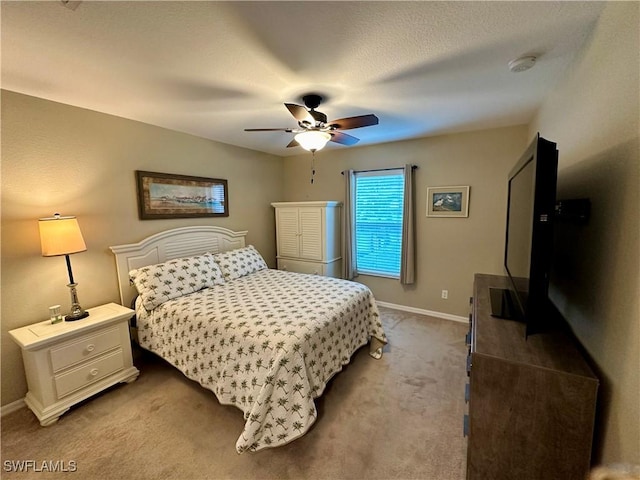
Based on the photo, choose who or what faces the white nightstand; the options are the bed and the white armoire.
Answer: the white armoire

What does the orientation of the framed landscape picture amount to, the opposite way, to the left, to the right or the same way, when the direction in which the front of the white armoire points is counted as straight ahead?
to the left

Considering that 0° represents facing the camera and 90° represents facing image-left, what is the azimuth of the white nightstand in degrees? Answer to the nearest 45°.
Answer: approximately 315°

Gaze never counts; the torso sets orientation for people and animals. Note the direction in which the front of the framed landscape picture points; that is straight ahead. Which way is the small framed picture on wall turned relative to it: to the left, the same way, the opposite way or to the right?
to the right

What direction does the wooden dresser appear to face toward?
to the viewer's left

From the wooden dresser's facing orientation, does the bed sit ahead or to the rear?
ahead

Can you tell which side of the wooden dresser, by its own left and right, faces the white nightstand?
front

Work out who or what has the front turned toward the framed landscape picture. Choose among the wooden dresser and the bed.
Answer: the wooden dresser

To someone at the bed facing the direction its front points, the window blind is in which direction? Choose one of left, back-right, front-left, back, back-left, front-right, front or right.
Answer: left

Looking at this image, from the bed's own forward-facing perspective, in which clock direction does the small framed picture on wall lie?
The small framed picture on wall is roughly at 10 o'clock from the bed.

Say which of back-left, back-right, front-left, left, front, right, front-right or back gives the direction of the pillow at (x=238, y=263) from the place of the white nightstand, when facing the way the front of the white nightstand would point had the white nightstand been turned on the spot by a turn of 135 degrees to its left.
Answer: right

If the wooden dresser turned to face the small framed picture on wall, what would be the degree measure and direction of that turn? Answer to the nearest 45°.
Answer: approximately 90° to its right

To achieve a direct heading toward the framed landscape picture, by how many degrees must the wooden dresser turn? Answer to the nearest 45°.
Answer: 0° — it already faces it

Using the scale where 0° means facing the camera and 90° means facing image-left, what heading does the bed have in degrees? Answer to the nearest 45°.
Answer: approximately 315°

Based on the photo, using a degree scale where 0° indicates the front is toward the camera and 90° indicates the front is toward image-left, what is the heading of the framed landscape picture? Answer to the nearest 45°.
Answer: approximately 315°

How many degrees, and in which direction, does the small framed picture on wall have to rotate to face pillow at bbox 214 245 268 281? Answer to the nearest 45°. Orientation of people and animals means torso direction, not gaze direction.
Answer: approximately 45° to its right

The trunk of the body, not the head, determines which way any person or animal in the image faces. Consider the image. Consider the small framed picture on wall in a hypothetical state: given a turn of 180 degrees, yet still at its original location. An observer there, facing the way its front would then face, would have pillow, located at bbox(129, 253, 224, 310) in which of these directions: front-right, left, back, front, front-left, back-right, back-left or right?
back-left

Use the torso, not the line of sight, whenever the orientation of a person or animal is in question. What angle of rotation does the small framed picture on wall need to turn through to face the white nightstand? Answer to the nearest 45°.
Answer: approximately 45° to its right
